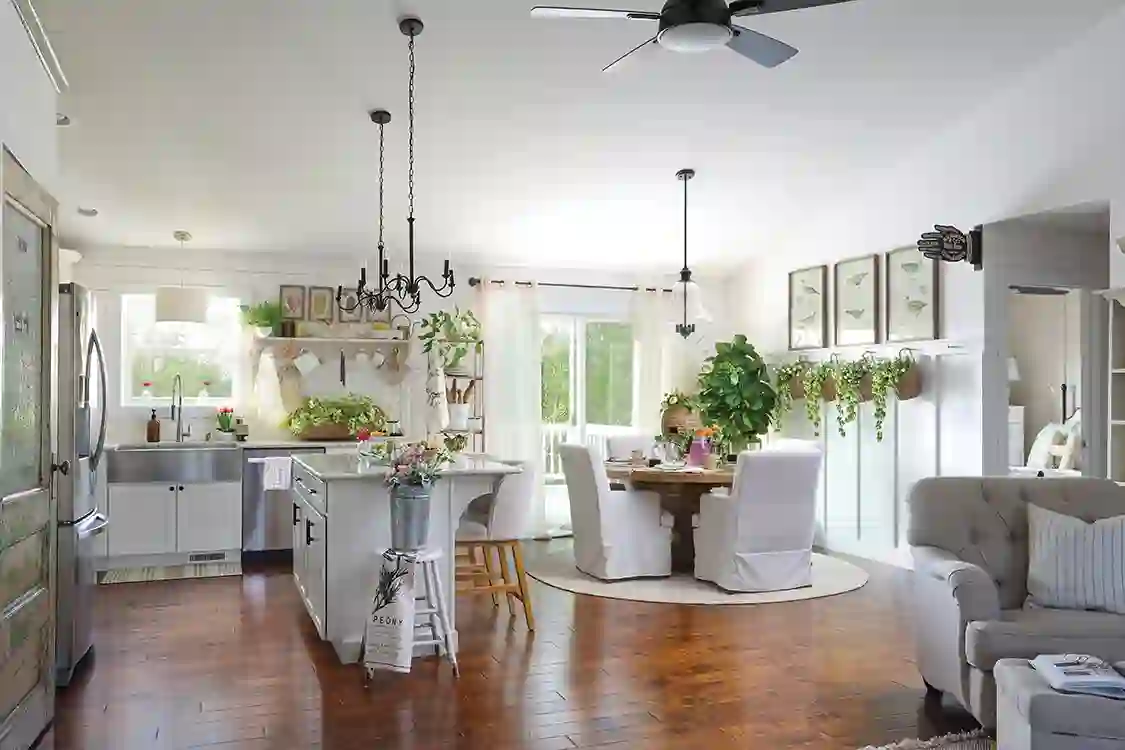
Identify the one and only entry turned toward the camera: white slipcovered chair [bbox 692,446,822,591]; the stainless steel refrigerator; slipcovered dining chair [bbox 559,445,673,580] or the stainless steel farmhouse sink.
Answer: the stainless steel farmhouse sink

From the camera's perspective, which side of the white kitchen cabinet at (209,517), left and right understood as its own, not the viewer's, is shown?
front

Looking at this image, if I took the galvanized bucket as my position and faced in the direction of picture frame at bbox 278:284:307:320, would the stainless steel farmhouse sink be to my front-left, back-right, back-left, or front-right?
front-left

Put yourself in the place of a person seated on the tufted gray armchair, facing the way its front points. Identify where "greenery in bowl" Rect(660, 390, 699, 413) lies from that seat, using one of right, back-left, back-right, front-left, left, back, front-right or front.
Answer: back

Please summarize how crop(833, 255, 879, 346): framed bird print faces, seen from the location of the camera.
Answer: facing the viewer and to the left of the viewer

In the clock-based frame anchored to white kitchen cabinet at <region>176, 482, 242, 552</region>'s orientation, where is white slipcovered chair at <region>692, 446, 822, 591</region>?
The white slipcovered chair is roughly at 10 o'clock from the white kitchen cabinet.

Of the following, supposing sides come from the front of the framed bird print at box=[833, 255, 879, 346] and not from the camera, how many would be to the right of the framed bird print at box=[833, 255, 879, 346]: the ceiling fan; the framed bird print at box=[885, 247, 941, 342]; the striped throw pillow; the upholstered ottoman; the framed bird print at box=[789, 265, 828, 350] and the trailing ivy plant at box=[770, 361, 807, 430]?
2

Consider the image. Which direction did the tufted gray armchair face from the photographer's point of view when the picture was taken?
facing the viewer and to the right of the viewer

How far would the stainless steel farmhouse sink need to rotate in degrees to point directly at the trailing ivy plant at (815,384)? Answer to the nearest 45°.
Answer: approximately 90° to its left

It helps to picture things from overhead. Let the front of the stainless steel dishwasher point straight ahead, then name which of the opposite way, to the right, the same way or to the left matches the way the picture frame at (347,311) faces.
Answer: the same way

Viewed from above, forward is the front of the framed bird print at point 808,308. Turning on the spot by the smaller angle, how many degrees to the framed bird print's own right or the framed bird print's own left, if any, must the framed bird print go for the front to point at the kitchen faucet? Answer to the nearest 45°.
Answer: approximately 45° to the framed bird print's own right

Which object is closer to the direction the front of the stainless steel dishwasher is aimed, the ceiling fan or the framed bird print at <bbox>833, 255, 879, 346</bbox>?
the ceiling fan

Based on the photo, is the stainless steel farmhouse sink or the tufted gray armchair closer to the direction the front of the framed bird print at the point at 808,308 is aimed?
the stainless steel farmhouse sink

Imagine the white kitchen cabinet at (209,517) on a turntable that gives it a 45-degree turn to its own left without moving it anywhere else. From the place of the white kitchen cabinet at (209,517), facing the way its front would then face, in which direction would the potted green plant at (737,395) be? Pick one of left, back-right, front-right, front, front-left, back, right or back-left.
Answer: front-left

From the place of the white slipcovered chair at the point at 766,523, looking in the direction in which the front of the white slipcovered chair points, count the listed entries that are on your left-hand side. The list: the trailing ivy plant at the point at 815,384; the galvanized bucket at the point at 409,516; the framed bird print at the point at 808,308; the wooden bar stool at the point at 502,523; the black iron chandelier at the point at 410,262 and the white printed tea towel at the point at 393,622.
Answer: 4
